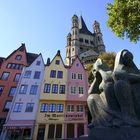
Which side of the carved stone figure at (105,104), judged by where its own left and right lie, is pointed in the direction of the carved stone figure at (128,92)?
back

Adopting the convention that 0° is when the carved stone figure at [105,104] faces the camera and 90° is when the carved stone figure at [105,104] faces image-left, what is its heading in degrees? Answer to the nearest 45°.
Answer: approximately 90°
